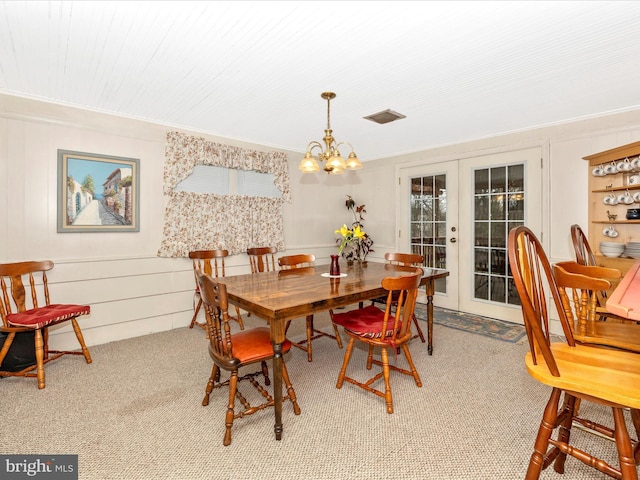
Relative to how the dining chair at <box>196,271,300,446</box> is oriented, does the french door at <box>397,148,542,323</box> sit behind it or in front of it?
in front

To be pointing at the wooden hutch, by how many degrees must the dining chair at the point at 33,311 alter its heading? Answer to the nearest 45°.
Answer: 0° — it already faces it

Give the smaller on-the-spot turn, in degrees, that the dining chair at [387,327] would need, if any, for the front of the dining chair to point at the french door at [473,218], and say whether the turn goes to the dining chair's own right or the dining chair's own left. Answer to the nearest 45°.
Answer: approximately 90° to the dining chair's own right

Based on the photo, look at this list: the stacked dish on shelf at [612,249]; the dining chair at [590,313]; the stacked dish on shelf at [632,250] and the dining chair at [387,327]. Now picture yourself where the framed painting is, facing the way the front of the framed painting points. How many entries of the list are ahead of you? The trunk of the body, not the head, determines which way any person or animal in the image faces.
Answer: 4

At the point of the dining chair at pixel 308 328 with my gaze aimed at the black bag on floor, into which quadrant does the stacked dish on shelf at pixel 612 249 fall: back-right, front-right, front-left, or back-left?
back-left

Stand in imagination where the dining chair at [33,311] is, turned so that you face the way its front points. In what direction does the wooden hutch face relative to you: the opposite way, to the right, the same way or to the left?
the opposite way

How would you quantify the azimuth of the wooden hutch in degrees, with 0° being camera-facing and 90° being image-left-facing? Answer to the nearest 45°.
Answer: approximately 45°

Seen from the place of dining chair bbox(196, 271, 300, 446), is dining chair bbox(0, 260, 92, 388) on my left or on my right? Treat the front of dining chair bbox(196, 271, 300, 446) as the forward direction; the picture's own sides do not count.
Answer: on my left

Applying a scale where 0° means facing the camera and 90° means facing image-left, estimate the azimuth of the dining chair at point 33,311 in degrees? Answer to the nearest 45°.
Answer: approximately 315°

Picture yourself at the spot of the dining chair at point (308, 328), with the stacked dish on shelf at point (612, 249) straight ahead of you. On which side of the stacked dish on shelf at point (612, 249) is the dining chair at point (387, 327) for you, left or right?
right

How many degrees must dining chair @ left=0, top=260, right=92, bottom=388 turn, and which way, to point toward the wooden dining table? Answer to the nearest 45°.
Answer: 0° — it already faces it

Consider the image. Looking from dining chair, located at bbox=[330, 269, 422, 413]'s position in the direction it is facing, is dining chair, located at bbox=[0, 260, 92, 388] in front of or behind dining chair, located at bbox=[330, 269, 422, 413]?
in front

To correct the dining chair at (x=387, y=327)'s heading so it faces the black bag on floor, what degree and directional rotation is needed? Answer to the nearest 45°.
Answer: approximately 45° to its left

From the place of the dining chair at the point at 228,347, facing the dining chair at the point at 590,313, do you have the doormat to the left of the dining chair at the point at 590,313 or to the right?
left

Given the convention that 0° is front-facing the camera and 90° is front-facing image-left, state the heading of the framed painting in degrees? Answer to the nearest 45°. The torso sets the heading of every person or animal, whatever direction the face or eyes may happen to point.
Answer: approximately 315°
